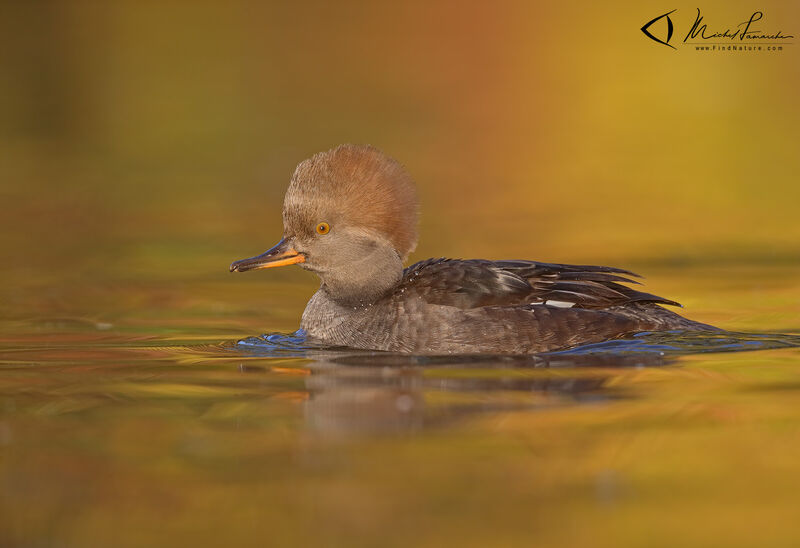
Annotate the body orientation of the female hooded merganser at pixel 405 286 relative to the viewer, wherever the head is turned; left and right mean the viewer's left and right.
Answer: facing to the left of the viewer
